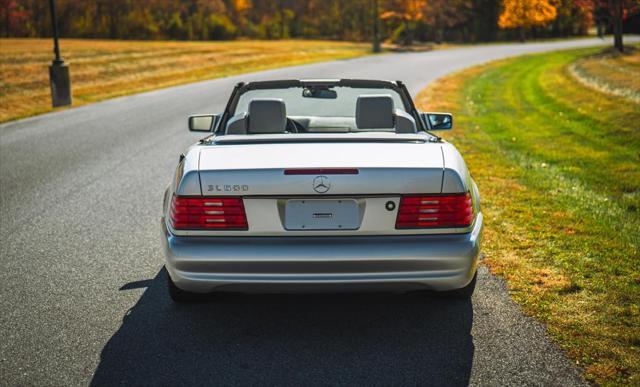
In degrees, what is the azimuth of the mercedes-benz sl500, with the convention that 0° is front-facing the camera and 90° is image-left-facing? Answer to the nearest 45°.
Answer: approximately 180°
